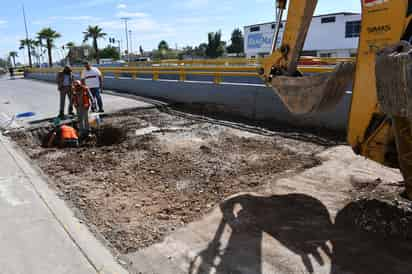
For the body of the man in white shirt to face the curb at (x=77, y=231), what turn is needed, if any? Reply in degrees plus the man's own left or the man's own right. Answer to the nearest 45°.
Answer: approximately 45° to the man's own left

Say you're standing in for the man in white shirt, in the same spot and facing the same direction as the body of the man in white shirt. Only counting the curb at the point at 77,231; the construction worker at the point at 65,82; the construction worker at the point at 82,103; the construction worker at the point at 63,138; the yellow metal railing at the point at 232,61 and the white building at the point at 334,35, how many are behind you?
2

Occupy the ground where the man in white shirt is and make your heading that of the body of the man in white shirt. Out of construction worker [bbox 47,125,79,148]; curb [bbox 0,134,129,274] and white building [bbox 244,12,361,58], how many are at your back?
1

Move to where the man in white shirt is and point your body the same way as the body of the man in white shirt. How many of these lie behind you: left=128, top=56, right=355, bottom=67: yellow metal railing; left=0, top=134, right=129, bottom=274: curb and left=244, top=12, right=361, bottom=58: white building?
2

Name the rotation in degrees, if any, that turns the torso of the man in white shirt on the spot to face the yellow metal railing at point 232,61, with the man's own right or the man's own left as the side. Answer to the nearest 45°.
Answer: approximately 180°

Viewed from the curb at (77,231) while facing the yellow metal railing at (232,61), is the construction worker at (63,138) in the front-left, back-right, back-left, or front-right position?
front-left

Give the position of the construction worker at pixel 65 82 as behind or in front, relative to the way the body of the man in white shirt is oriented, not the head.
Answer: in front

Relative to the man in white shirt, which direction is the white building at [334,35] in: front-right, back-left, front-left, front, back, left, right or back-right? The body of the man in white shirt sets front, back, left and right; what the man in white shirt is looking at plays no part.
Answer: back

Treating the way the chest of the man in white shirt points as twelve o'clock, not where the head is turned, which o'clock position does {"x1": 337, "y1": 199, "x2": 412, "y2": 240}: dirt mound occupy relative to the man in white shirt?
The dirt mound is roughly at 10 o'clock from the man in white shirt.

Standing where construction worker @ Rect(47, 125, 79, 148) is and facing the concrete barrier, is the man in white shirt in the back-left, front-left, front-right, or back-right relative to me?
front-left
